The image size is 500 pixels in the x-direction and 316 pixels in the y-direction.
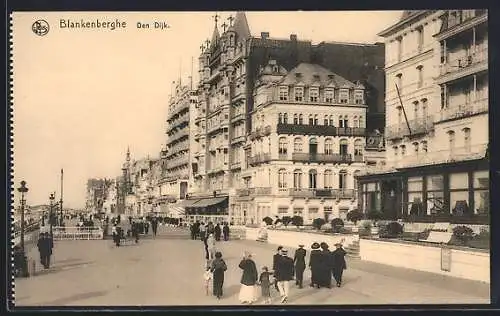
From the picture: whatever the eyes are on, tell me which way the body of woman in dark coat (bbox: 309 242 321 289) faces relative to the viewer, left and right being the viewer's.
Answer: facing away from the viewer

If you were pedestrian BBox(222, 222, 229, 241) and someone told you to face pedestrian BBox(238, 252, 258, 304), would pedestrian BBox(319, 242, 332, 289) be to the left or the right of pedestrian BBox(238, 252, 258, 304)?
left

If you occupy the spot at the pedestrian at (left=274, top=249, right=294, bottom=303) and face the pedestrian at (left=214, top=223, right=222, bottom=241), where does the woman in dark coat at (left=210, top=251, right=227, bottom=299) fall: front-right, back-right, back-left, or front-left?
front-left
